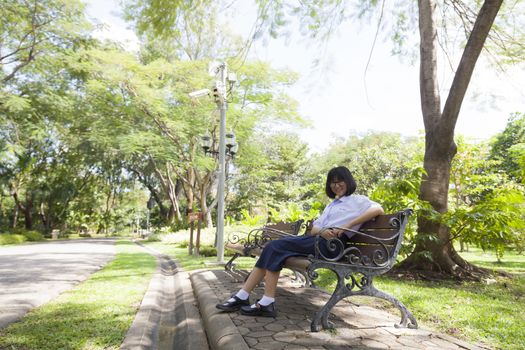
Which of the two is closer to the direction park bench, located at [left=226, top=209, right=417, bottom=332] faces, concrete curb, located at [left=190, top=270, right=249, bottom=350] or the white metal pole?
the concrete curb

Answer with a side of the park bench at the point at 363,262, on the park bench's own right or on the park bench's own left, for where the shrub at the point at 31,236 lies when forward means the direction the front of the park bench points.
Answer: on the park bench's own right

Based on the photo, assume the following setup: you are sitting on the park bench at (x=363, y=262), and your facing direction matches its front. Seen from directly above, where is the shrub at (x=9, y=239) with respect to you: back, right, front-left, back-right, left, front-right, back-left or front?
right

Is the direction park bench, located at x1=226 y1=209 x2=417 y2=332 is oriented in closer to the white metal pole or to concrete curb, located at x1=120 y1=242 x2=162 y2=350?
the concrete curb

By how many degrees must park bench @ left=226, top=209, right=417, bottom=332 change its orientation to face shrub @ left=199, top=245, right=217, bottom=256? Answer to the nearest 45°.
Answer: approximately 90° to its right

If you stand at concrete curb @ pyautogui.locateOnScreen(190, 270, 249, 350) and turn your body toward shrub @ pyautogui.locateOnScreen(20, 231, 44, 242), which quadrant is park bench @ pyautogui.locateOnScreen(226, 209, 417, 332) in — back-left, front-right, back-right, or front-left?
back-right

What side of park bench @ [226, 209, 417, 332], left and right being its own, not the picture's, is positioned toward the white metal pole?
right

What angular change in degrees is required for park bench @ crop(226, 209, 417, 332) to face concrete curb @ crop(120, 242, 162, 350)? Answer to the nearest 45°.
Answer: approximately 45° to its right

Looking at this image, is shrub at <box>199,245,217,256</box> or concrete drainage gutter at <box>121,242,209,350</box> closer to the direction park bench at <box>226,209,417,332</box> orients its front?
the concrete drainage gutter

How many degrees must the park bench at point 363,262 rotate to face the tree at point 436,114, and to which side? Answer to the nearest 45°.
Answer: approximately 180°

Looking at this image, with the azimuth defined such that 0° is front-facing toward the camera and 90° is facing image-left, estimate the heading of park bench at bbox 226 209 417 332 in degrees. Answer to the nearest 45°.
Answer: approximately 45°
